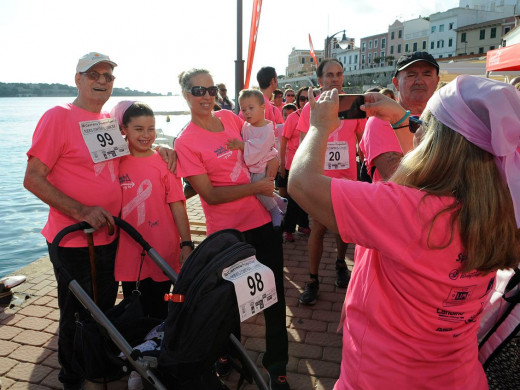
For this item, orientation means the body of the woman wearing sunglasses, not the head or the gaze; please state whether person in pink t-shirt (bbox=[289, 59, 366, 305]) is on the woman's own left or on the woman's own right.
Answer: on the woman's own left

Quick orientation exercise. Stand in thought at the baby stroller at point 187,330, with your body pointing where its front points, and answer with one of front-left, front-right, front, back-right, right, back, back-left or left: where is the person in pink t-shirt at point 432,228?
front

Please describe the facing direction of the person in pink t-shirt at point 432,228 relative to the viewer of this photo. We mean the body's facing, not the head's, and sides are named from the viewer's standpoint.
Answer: facing away from the viewer and to the left of the viewer

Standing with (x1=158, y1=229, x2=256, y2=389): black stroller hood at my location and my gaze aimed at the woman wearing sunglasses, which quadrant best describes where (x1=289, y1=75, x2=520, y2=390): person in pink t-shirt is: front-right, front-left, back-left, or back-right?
back-right

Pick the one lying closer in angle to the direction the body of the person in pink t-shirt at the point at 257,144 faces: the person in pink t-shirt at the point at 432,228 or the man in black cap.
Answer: the person in pink t-shirt

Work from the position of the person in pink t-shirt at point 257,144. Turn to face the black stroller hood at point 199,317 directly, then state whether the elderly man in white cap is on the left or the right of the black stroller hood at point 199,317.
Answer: right

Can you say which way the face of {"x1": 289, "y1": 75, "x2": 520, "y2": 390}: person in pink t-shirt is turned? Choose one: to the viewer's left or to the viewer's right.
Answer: to the viewer's left

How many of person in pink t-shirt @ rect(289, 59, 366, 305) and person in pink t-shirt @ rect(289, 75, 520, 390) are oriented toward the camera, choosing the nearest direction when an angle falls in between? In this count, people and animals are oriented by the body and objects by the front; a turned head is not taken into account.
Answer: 1

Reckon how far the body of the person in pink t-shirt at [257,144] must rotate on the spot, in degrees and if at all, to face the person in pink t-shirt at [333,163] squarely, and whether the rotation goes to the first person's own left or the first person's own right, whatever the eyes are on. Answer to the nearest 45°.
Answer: approximately 180°

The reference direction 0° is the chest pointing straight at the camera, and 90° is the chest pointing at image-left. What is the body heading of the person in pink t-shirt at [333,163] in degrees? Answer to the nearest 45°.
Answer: approximately 0°

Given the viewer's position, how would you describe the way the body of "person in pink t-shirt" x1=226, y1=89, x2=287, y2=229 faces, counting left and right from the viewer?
facing the viewer and to the left of the viewer
